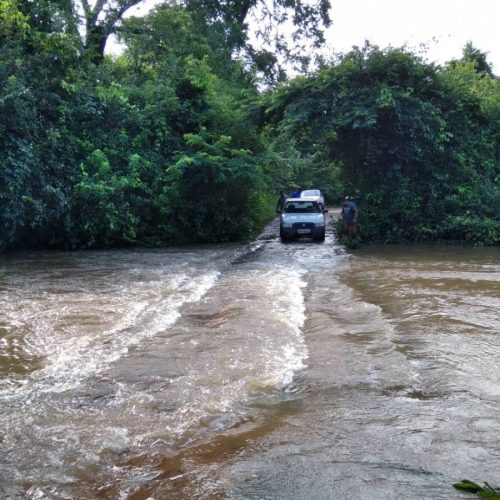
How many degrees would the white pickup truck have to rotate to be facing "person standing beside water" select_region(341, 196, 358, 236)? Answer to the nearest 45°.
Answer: approximately 45° to its left

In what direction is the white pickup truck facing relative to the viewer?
toward the camera

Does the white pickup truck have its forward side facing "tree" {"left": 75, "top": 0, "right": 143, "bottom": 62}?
no
